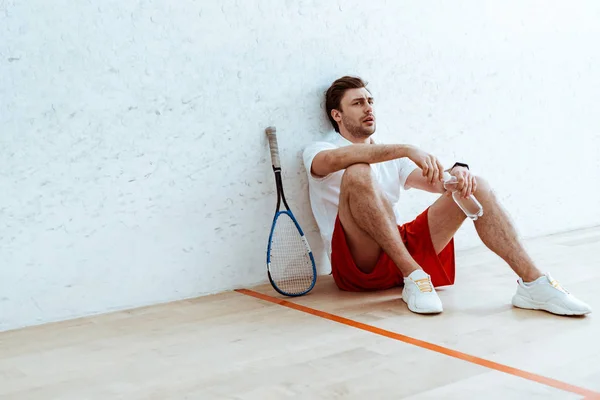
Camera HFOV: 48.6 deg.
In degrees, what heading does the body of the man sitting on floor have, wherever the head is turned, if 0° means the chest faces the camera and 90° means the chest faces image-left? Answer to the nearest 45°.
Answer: approximately 315°

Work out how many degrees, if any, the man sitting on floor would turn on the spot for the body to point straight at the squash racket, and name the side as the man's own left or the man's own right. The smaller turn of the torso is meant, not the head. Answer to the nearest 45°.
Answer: approximately 135° to the man's own right
